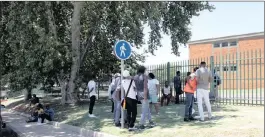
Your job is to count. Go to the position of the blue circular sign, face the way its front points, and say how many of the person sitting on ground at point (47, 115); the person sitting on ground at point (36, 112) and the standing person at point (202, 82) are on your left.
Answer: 1

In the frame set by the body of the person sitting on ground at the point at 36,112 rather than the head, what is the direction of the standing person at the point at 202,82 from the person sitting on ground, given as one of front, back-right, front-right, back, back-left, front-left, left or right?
left

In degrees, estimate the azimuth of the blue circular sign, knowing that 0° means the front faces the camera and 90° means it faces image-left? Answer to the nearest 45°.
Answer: approximately 0°

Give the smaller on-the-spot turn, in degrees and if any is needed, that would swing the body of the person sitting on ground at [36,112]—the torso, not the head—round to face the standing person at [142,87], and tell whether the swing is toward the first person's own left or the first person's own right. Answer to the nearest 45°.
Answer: approximately 90° to the first person's own left

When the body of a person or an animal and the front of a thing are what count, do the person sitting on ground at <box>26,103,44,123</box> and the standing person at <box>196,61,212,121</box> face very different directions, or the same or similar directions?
very different directions

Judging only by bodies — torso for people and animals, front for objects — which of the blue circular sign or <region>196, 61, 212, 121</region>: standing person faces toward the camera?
the blue circular sign

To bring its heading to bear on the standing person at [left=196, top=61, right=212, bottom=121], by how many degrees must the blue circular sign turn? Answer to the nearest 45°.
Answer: approximately 90° to its left
